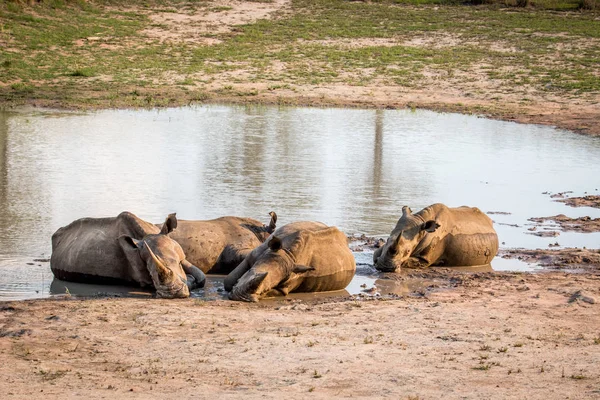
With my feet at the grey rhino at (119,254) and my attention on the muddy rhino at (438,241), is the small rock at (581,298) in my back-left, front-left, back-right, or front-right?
front-right

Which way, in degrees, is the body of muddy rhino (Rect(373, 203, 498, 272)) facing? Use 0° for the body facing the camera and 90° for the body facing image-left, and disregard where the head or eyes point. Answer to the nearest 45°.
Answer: approximately 45°

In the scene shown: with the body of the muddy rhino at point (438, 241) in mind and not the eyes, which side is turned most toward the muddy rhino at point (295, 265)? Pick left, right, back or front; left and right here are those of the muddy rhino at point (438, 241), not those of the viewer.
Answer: front

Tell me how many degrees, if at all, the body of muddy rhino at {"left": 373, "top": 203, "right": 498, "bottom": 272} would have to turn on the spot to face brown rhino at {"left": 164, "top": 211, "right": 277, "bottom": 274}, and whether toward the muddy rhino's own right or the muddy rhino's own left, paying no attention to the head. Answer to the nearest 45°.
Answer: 0° — it already faces it

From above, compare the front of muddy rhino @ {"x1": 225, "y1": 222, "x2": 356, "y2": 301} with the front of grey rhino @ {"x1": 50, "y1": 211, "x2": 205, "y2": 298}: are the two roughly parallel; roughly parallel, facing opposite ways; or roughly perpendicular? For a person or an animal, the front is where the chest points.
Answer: roughly perpendicular

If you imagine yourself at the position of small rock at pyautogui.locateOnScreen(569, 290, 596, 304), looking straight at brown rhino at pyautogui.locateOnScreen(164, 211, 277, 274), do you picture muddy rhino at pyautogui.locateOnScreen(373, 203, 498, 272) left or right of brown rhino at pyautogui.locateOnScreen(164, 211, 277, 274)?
right

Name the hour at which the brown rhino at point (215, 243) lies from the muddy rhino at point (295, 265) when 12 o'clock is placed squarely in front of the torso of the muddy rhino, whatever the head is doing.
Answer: The brown rhino is roughly at 3 o'clock from the muddy rhino.

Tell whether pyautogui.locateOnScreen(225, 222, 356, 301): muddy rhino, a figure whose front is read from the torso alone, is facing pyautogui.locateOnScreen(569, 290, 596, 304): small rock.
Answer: no

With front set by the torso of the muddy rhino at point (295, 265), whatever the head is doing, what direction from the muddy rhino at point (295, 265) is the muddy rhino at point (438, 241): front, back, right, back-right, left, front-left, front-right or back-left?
back

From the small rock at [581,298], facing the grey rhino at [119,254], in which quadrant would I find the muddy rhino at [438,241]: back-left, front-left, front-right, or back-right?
front-right

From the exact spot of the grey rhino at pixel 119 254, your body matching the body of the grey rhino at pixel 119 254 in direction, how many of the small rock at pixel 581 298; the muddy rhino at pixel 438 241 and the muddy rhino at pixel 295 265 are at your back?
0

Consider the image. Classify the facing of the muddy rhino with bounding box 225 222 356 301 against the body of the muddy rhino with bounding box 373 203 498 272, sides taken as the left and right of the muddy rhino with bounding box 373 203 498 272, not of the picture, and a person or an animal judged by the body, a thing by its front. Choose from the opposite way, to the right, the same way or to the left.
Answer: the same way

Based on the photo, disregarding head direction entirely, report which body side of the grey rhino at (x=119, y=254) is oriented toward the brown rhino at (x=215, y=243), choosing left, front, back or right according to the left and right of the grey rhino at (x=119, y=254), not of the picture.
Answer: left

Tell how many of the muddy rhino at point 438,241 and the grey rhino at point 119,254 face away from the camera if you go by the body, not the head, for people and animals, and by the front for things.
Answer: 0

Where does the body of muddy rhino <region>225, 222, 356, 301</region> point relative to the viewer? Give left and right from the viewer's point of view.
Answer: facing the viewer and to the left of the viewer

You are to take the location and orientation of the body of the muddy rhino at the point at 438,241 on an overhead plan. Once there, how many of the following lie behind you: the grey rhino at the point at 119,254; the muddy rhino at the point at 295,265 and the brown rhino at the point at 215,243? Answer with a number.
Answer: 0

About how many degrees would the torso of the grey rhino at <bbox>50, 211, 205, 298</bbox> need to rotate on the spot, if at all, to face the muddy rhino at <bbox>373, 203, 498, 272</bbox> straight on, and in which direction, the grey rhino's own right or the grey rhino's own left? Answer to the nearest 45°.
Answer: approximately 45° to the grey rhino's own left

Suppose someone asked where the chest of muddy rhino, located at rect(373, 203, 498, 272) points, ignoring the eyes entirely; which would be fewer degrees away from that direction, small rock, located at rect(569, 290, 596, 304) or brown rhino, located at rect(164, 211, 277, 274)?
the brown rhino

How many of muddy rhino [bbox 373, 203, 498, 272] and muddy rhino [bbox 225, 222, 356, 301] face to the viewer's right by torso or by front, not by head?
0
